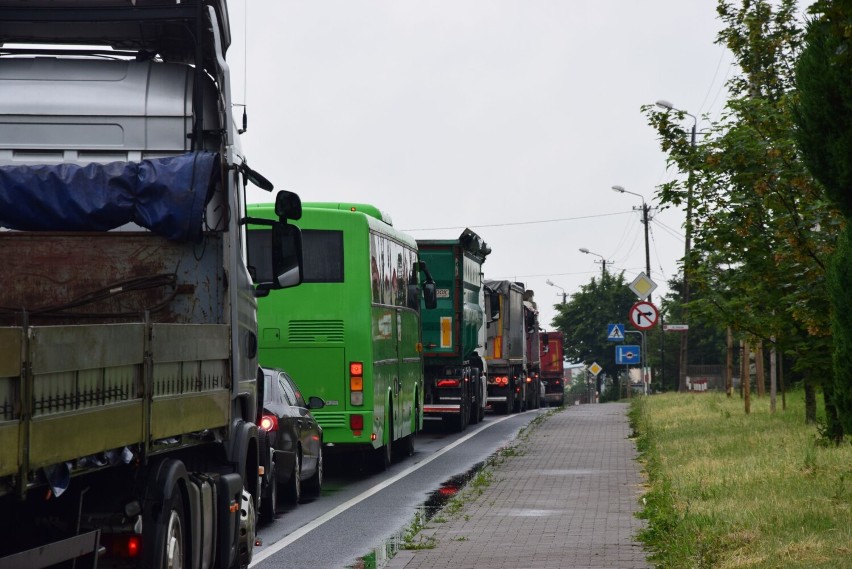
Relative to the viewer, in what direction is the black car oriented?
away from the camera

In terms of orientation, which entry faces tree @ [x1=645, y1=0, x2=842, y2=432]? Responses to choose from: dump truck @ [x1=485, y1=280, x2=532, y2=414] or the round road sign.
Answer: the round road sign

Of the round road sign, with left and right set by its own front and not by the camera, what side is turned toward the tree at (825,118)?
front

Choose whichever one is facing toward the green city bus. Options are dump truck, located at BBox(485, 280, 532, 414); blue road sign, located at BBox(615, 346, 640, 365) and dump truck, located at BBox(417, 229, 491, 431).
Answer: the blue road sign

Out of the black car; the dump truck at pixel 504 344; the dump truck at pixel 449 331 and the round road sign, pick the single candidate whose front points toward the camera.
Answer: the round road sign

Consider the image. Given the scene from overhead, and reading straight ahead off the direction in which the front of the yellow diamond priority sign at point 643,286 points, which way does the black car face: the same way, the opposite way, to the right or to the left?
the opposite way

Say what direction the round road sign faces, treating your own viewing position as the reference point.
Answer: facing the viewer

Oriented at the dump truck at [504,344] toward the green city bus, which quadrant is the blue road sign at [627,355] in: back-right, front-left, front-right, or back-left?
back-left

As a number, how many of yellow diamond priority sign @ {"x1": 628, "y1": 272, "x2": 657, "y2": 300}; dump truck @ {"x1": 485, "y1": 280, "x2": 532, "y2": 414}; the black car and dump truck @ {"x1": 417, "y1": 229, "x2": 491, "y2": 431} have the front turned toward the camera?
1

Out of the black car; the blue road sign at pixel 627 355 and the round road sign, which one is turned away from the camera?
the black car

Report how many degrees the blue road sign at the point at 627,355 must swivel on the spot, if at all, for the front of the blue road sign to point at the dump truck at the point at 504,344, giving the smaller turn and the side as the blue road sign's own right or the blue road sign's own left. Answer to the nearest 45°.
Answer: approximately 45° to the blue road sign's own right

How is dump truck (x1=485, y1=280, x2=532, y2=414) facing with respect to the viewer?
away from the camera

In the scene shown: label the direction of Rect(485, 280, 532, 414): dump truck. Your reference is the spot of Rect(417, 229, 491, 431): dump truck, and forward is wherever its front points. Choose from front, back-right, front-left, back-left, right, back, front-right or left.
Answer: front

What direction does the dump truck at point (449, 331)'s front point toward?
away from the camera

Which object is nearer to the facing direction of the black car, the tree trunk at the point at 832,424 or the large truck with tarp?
the tree trunk
